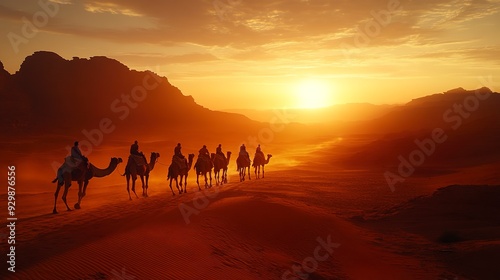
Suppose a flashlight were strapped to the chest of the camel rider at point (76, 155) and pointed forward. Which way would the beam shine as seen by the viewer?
to the viewer's right

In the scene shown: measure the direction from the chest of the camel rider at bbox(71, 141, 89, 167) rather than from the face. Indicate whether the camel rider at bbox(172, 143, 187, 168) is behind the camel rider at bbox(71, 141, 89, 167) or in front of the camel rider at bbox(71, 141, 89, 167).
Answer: in front
